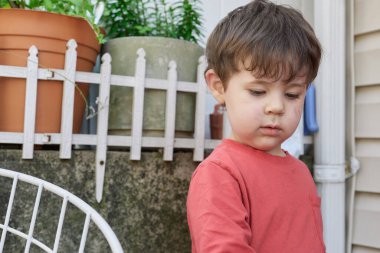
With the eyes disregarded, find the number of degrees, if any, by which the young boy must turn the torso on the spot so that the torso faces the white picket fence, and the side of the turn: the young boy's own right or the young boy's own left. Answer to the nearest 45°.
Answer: approximately 180°

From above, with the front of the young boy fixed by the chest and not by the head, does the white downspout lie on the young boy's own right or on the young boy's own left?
on the young boy's own left

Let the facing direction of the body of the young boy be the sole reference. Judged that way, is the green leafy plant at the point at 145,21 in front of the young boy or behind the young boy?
behind

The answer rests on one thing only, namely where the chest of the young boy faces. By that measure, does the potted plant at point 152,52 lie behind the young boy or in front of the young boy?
behind

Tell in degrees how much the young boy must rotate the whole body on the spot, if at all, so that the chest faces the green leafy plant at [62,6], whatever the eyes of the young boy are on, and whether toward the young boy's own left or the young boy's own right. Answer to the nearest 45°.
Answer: approximately 180°

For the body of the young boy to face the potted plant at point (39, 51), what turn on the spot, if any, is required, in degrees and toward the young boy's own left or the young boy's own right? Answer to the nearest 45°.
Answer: approximately 180°
